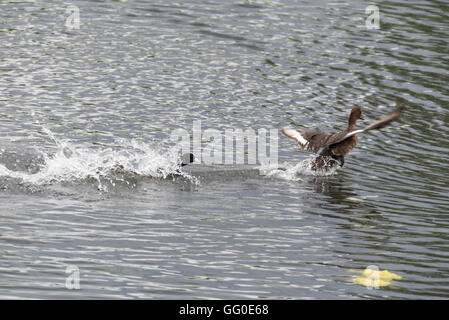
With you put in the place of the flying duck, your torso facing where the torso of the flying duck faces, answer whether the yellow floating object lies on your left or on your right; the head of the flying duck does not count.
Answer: on your right

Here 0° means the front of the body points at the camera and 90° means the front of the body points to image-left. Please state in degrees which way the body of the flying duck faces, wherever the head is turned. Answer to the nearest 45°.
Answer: approximately 225°
